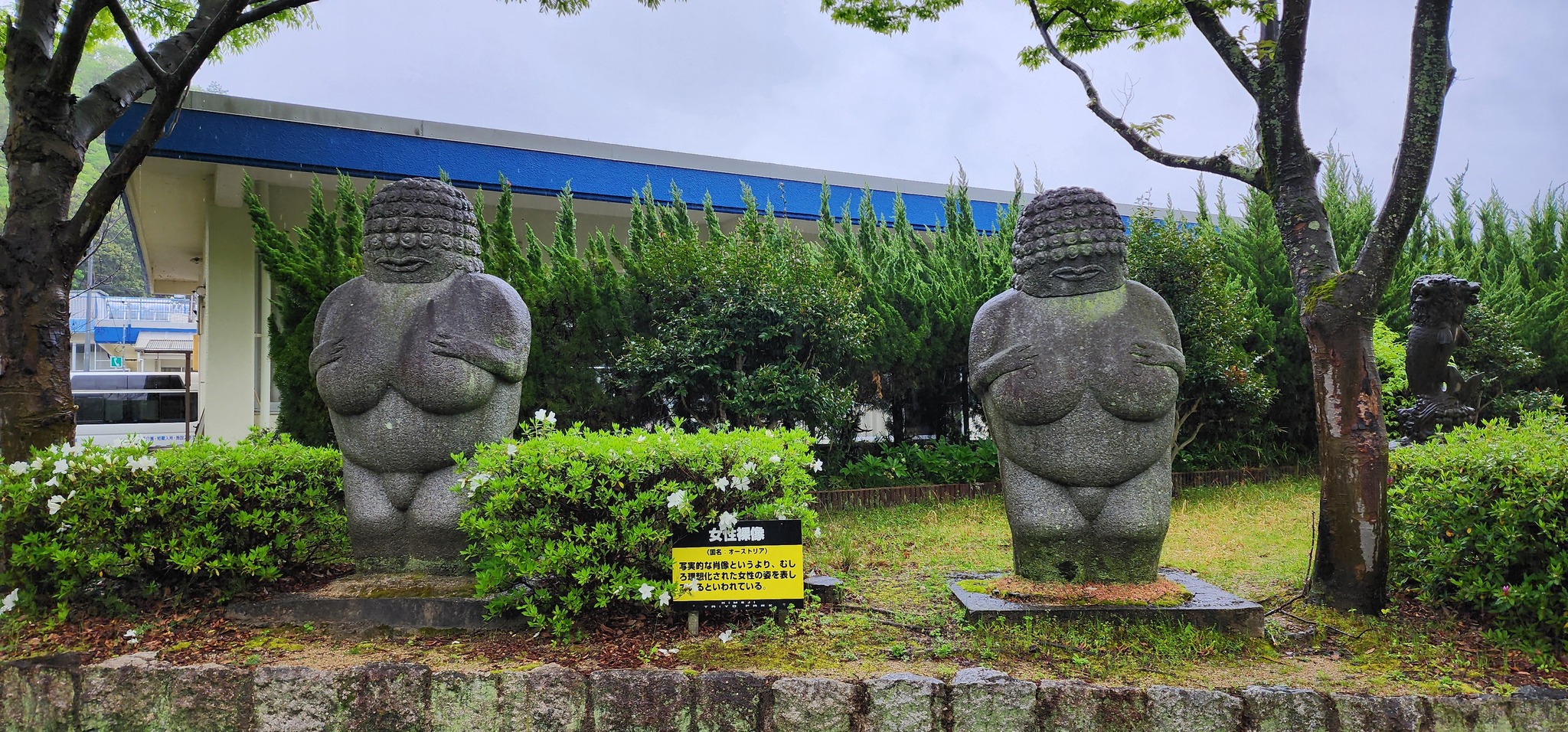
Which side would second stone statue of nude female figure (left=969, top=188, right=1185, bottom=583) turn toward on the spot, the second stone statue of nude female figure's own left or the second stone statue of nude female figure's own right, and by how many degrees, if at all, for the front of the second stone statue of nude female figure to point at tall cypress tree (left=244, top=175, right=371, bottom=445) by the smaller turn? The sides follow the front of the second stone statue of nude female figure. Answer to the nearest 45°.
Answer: approximately 90° to the second stone statue of nude female figure's own right

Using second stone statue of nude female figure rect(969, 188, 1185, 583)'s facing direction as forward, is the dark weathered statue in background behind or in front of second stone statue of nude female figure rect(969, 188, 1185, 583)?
behind

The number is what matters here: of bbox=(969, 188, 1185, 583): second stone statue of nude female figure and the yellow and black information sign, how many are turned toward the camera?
2

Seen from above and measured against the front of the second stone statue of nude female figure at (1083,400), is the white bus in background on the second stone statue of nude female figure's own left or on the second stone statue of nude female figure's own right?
on the second stone statue of nude female figure's own right

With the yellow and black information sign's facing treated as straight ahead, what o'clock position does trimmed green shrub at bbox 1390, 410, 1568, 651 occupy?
The trimmed green shrub is roughly at 9 o'clock from the yellow and black information sign.

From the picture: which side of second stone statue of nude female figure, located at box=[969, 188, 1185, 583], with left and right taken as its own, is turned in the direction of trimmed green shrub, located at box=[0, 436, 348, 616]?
right

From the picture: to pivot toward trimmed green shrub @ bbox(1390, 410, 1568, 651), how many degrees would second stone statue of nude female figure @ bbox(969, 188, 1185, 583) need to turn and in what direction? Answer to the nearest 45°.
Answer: approximately 90° to its left

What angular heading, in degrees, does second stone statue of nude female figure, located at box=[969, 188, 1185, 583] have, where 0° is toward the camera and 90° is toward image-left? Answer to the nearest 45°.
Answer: approximately 0°

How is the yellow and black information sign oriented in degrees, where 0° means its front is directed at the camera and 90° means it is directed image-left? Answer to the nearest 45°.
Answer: approximately 0°

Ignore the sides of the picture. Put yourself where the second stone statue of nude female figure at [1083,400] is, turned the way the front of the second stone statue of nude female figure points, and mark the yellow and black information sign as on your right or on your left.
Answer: on your right
